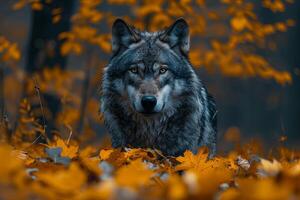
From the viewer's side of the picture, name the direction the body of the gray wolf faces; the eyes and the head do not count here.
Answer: toward the camera
